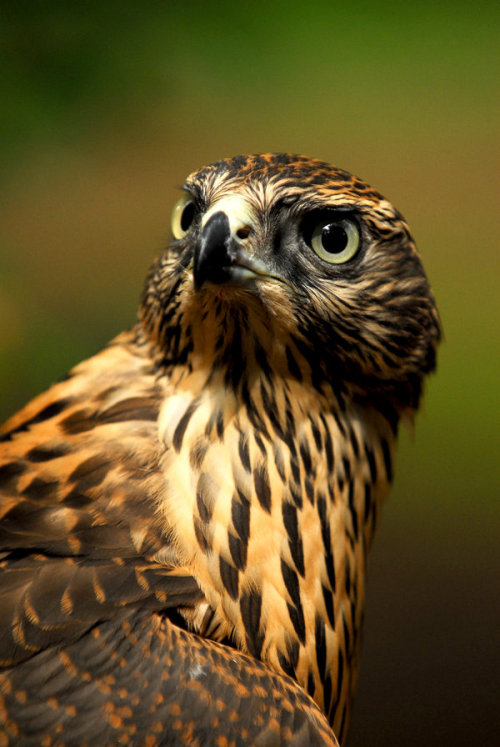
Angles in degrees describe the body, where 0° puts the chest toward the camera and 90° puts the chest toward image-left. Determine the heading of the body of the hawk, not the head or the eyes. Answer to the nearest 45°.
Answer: approximately 315°
